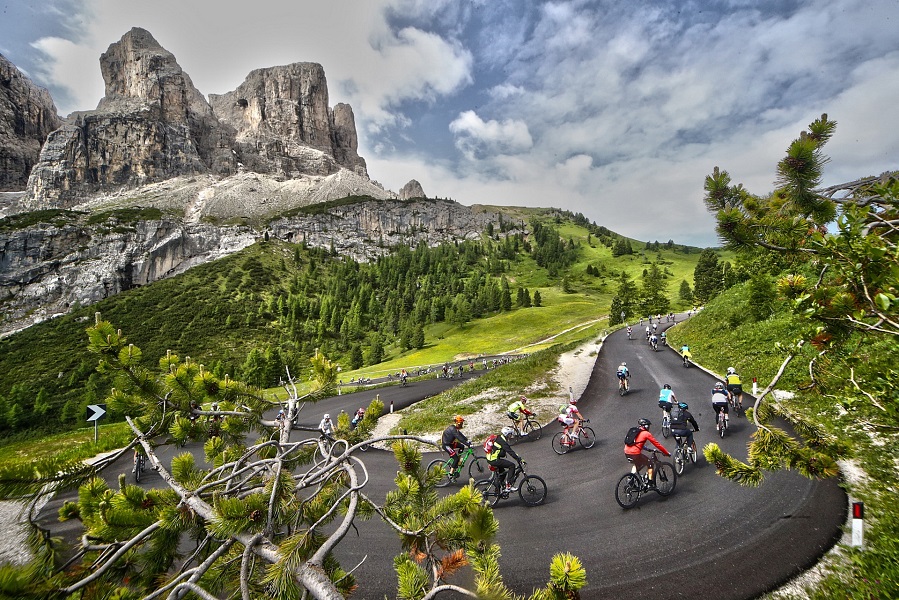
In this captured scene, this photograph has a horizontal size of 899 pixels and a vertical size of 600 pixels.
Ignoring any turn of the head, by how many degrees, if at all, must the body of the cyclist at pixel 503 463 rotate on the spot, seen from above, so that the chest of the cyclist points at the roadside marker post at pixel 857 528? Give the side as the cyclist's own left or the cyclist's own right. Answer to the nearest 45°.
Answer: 0° — they already face it

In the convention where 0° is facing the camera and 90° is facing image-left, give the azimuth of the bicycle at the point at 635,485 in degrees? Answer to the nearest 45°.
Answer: approximately 225°

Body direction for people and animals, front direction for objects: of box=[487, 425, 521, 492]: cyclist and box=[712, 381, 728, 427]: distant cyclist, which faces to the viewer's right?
the cyclist

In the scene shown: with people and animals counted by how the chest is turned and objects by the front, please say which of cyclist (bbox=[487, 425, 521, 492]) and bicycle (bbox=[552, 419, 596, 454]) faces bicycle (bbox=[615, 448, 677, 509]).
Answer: the cyclist

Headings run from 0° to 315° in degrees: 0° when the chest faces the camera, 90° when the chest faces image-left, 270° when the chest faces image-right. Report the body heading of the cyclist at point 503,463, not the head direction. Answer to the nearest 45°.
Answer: approximately 270°

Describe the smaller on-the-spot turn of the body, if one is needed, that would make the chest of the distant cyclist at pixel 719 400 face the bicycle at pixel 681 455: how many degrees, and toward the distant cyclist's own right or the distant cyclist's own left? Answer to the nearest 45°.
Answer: approximately 180°

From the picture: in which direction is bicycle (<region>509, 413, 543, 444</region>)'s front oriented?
to the viewer's right

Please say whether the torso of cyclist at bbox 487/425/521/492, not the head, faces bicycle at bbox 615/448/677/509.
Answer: yes

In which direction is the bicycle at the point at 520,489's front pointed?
to the viewer's right

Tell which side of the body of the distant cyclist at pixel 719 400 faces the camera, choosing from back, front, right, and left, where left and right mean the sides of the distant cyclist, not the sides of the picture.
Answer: back

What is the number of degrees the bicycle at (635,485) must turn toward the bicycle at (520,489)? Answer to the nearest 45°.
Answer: approximately 135° to its left
